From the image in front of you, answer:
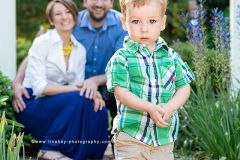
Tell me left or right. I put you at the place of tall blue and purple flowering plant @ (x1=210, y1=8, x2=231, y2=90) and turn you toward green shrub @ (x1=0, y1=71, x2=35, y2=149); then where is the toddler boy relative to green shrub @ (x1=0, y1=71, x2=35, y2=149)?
left

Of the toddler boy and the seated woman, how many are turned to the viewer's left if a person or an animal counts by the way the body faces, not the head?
0

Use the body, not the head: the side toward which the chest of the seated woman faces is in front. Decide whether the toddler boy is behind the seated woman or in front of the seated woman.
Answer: in front

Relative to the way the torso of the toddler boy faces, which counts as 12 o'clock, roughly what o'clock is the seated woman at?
The seated woman is roughly at 5 o'clock from the toddler boy.

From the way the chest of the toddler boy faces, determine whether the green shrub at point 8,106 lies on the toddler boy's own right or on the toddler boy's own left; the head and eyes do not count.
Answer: on the toddler boy's own right

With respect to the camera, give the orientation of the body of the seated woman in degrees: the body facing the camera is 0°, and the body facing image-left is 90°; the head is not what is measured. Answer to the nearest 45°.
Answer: approximately 315°

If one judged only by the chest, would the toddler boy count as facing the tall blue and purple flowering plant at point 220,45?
no

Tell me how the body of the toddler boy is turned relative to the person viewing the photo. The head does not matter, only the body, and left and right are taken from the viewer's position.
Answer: facing the viewer

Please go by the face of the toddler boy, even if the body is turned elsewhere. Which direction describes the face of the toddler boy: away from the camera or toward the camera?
toward the camera

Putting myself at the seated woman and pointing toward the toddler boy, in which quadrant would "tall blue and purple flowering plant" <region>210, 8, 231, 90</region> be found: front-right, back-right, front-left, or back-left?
front-left
